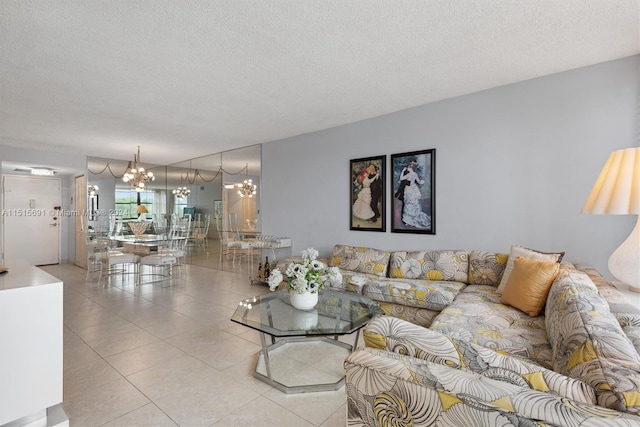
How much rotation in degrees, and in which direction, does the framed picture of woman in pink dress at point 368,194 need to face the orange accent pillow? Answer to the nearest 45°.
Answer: approximately 90° to its left

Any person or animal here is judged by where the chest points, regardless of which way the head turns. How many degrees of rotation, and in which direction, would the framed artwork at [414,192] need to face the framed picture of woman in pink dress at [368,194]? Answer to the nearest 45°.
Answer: approximately 45° to its right

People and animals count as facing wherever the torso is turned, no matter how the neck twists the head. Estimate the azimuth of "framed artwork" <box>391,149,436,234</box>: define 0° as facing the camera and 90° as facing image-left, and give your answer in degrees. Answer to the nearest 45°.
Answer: approximately 45°

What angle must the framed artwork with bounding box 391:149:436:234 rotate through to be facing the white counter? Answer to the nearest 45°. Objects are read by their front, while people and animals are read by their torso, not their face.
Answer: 0° — it already faces it

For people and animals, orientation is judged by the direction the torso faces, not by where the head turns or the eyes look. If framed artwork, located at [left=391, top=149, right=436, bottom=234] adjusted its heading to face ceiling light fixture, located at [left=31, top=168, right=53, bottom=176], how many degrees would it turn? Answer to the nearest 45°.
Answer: approximately 45° to its right

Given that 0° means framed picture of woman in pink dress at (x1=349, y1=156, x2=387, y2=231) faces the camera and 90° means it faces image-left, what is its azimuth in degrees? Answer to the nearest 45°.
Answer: approximately 45°
